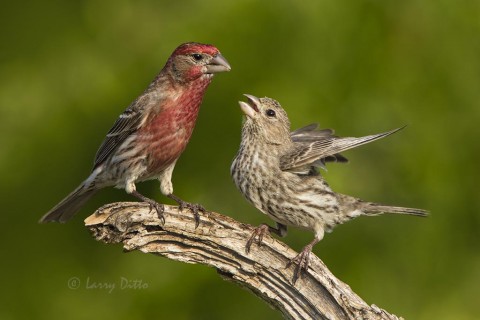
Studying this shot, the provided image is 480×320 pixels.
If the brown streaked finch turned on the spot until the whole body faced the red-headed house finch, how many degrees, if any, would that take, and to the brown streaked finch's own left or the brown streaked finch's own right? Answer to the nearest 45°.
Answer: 0° — it already faces it

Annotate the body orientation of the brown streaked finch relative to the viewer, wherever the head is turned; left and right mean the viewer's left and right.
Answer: facing to the left of the viewer
